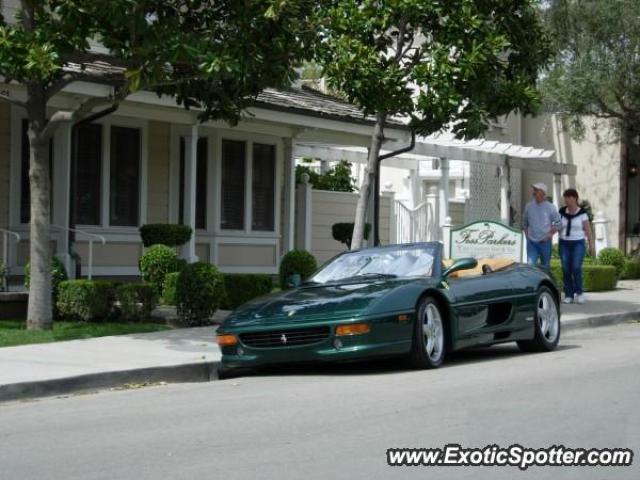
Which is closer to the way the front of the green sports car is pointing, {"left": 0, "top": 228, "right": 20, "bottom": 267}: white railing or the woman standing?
the white railing

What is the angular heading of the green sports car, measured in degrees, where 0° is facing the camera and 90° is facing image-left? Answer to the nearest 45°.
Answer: approximately 45°

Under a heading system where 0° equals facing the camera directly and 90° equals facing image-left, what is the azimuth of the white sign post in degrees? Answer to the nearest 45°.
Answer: approximately 0°

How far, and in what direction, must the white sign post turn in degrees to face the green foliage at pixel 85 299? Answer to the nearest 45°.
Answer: approximately 45° to its right

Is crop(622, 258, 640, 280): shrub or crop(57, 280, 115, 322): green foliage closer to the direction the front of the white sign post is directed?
the green foliage

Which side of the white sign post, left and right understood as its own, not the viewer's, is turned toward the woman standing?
left

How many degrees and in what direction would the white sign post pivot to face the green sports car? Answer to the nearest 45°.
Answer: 0° — it already faces it

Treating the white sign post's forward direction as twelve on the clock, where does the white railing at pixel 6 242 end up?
The white railing is roughly at 2 o'clock from the white sign post.

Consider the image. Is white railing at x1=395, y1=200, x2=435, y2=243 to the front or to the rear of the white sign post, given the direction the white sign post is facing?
to the rear
